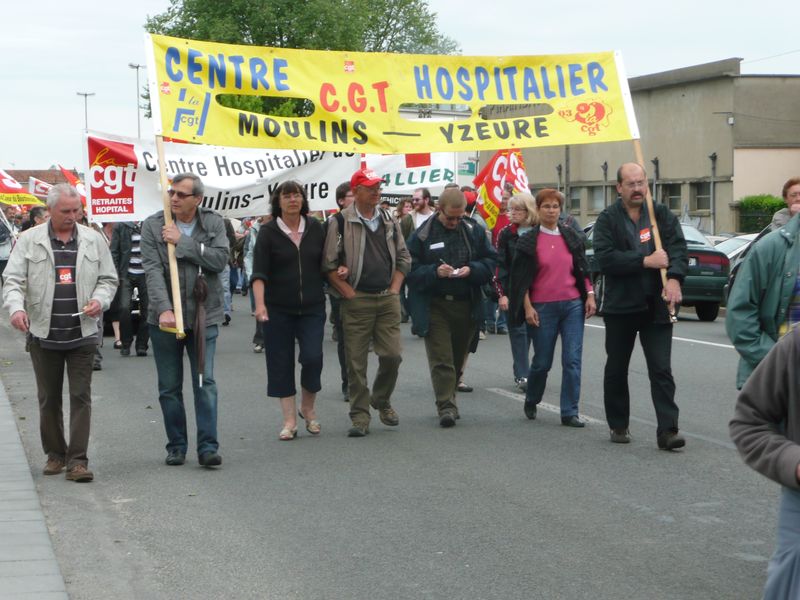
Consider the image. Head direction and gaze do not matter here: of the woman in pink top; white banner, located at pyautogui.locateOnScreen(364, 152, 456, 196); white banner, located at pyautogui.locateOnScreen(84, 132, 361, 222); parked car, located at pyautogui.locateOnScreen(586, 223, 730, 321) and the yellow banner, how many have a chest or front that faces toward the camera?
4

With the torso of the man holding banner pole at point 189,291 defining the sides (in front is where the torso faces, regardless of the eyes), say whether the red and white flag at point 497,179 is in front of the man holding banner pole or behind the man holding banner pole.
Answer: behind

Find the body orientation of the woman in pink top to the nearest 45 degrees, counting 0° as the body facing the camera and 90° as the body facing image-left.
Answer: approximately 0°

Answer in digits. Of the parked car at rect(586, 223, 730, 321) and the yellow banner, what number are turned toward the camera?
1

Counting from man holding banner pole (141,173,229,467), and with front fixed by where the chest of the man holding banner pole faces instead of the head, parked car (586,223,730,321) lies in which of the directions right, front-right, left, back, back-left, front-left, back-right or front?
back-left

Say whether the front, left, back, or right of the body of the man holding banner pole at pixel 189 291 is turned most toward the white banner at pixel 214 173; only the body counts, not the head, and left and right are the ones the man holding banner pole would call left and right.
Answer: back

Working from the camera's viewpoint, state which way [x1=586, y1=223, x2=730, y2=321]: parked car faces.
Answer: facing away from the viewer and to the left of the viewer
